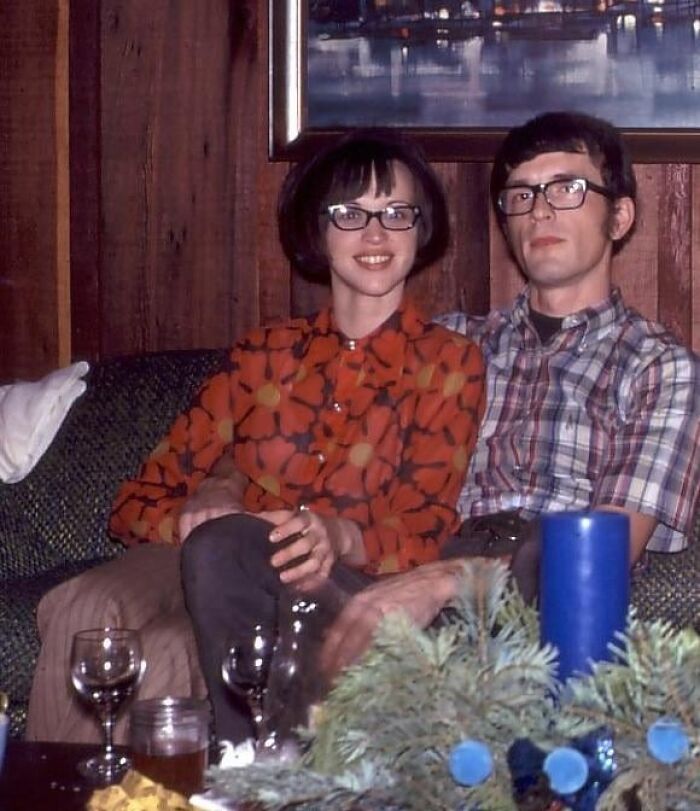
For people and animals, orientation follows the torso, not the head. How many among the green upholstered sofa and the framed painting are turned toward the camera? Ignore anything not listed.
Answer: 2

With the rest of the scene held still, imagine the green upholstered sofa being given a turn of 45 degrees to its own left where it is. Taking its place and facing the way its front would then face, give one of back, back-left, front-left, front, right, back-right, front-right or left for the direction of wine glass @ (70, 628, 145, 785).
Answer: front-right

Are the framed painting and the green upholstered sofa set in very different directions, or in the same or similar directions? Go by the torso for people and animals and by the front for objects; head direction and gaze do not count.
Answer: same or similar directions

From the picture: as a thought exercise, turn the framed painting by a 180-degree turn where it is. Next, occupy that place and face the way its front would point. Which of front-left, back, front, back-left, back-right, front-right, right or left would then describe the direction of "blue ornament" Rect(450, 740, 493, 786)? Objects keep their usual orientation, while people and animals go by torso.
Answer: back

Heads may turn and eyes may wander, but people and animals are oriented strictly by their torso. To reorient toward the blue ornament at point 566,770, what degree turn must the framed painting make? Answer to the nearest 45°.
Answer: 0° — it already faces it

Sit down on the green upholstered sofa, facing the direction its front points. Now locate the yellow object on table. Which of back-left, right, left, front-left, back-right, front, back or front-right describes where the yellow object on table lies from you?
front

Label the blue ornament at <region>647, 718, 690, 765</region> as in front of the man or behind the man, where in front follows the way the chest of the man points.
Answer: in front

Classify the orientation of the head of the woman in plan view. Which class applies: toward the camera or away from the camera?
toward the camera

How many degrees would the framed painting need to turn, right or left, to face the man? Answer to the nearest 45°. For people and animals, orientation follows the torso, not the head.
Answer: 0° — it already faces them

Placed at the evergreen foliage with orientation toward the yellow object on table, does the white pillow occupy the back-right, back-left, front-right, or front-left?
front-right

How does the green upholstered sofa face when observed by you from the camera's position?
facing the viewer

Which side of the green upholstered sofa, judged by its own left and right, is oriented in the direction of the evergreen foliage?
front
